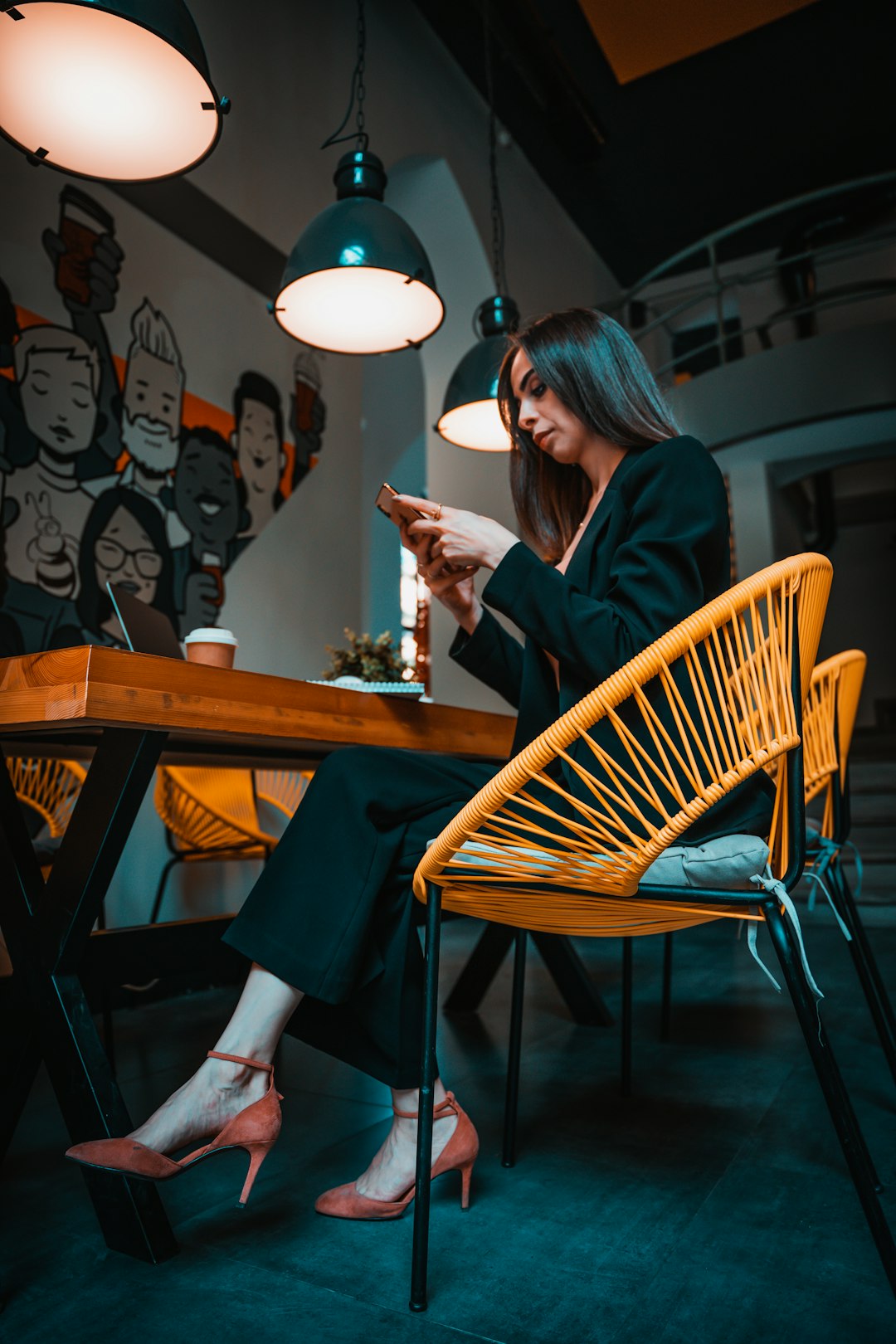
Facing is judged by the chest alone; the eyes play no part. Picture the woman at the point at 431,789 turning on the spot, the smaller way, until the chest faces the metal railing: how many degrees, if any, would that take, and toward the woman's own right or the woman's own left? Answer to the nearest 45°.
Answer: approximately 135° to the woman's own right

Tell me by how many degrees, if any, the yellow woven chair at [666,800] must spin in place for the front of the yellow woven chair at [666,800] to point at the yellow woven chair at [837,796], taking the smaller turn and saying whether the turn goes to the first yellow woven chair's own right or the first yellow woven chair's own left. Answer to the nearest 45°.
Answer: approximately 135° to the first yellow woven chair's own right

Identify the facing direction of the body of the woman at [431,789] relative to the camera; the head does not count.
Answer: to the viewer's left

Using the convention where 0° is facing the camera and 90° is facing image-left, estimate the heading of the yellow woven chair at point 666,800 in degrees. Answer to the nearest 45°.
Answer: approximately 90°

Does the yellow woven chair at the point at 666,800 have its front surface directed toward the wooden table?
yes

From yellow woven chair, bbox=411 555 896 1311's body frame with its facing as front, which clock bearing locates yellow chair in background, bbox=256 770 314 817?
The yellow chair in background is roughly at 2 o'clock from the yellow woven chair.

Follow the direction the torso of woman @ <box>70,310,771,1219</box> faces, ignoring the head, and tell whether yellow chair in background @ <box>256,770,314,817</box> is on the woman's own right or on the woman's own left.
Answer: on the woman's own right

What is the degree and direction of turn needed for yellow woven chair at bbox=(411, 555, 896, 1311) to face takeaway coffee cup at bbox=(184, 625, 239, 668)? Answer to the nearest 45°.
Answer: approximately 45° to its right
